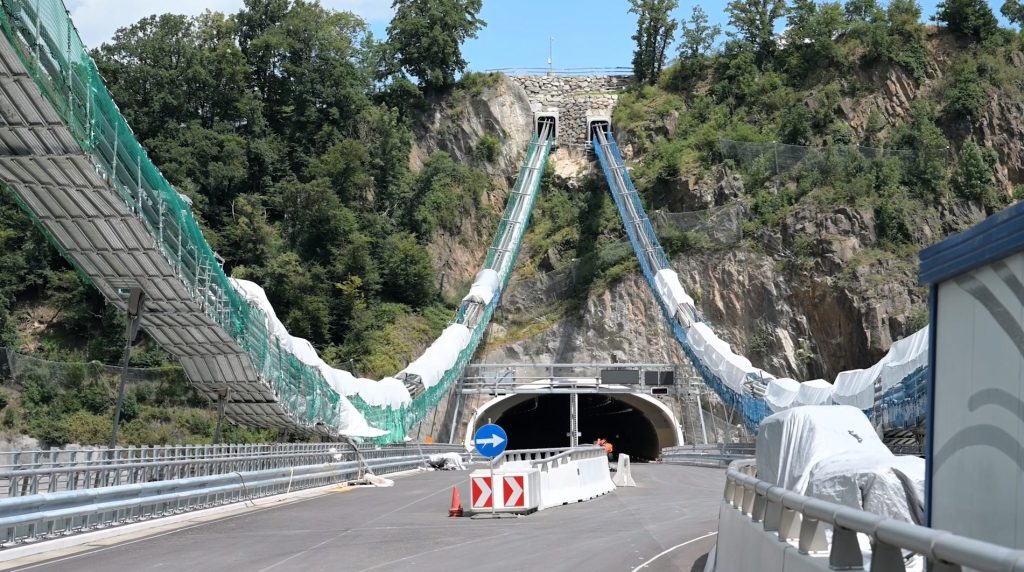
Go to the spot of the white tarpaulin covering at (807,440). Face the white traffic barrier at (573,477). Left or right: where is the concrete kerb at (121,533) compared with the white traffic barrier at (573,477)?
left

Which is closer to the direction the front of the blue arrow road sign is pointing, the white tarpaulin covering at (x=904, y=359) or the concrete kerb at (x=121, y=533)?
the concrete kerb

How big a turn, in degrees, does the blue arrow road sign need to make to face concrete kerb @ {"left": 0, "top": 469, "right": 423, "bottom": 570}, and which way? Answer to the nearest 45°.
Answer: approximately 45° to its right

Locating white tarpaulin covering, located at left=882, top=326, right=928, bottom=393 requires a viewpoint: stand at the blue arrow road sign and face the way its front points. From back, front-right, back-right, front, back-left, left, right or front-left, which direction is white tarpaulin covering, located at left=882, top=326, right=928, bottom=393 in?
back-left

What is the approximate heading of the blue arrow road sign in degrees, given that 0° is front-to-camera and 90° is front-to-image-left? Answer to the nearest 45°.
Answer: approximately 0°

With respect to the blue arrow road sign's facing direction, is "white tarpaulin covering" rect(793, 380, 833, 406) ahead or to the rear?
to the rear

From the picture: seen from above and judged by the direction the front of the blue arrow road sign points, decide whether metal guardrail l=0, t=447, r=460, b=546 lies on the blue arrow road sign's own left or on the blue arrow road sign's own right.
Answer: on the blue arrow road sign's own right

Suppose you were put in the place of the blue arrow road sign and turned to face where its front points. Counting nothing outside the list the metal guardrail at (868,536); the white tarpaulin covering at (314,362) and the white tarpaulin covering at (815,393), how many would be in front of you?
1

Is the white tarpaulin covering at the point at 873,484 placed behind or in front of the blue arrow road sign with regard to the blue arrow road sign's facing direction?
in front

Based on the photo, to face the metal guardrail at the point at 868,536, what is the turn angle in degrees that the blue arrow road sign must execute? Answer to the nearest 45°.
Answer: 0° — it already faces it
